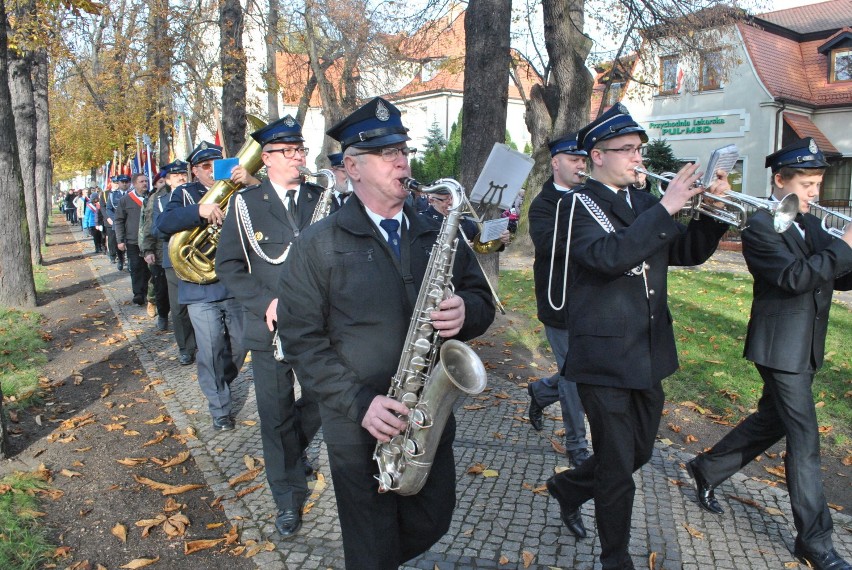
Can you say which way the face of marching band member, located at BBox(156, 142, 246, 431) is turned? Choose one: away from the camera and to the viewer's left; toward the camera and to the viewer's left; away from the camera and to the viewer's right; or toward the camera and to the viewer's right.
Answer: toward the camera and to the viewer's right

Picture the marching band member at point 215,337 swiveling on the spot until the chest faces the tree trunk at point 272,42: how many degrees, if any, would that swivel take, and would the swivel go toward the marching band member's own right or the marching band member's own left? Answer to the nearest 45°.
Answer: approximately 135° to the marching band member's own left

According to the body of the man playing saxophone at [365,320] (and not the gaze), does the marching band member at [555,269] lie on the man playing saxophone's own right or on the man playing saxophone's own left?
on the man playing saxophone's own left

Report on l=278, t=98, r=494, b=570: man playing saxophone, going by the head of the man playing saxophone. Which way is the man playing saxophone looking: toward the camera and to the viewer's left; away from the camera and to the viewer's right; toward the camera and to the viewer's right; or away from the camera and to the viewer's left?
toward the camera and to the viewer's right

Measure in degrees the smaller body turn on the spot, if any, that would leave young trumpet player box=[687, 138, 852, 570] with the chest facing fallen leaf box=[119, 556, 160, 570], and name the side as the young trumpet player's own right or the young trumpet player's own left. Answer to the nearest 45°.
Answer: approximately 90° to the young trumpet player's own right

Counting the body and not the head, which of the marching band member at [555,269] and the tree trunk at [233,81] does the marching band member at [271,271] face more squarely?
the marching band member

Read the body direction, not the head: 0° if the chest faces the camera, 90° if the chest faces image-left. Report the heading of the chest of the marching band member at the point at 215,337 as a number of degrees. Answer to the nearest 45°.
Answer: approximately 315°

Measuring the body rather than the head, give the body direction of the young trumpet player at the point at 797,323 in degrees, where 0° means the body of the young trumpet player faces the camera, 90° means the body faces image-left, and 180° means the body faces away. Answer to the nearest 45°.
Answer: approximately 315°

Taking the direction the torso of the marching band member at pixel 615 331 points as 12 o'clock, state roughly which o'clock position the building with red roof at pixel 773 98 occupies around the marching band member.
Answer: The building with red roof is roughly at 8 o'clock from the marching band member.

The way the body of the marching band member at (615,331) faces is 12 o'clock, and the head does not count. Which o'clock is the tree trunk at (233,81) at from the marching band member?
The tree trunk is roughly at 6 o'clock from the marching band member.

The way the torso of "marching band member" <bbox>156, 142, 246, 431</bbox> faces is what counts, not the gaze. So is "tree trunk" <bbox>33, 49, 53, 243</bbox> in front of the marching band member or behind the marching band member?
behind

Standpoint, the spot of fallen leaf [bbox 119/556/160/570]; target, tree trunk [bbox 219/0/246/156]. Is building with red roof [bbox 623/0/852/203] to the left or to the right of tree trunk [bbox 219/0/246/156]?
right
